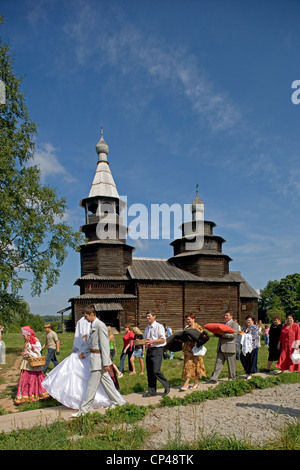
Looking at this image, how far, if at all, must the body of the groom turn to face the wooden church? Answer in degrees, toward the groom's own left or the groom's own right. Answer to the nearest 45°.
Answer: approximately 90° to the groom's own right

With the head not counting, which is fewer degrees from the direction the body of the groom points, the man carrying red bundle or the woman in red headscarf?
the woman in red headscarf

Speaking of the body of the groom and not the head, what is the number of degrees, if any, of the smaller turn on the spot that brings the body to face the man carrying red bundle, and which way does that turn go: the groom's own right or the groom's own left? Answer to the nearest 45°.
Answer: approximately 135° to the groom's own right

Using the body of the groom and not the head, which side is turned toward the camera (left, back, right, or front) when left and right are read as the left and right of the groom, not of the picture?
left
